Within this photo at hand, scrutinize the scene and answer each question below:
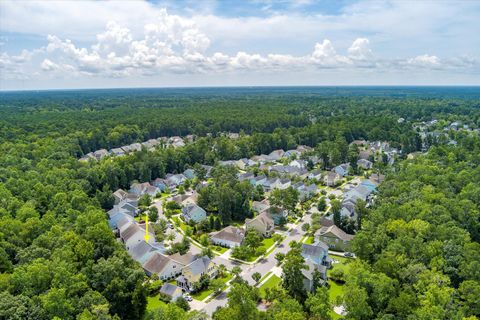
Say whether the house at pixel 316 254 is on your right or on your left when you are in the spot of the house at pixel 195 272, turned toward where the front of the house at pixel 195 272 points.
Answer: on your left

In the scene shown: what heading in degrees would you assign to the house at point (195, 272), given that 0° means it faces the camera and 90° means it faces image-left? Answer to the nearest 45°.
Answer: approximately 315°

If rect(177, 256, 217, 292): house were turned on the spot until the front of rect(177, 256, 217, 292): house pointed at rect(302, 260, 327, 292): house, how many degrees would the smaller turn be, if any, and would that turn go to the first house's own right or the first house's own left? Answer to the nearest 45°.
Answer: approximately 45° to the first house's own left

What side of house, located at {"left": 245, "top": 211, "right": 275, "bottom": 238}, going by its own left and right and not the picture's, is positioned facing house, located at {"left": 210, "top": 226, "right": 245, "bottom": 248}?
right

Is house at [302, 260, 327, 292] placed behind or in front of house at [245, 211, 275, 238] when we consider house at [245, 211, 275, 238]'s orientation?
in front

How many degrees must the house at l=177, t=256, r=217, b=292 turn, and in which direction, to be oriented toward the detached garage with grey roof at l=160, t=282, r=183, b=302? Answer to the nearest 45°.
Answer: approximately 90° to its right

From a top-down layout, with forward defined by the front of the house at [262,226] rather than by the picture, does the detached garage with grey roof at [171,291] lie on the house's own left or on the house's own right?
on the house's own right

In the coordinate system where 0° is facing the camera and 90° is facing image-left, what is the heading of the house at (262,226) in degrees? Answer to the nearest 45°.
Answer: approximately 315°

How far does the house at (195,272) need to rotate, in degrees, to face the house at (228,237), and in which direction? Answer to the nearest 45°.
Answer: approximately 90° to its left

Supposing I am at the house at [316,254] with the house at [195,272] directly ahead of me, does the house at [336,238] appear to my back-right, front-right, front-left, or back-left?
back-right
